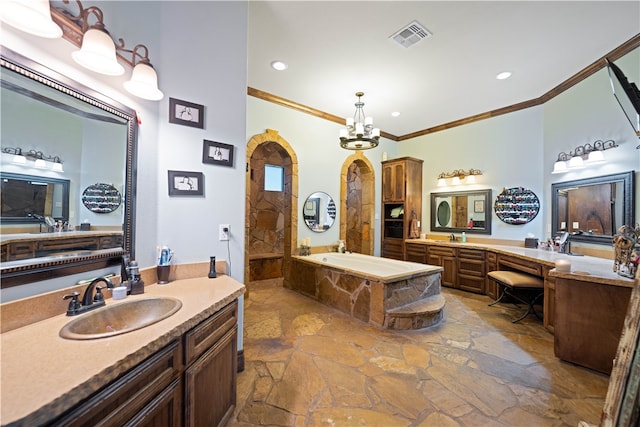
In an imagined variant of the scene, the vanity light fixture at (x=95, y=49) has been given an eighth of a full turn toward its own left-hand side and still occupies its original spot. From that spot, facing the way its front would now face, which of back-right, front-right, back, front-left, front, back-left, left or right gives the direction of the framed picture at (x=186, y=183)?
front-left

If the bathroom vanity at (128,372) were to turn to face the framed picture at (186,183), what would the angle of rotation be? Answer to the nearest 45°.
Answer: approximately 135° to its left

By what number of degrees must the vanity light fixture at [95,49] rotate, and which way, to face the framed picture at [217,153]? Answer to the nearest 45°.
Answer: approximately 90° to its left

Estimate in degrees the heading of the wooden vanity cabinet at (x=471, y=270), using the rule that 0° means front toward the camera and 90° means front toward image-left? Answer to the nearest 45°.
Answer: approximately 45°

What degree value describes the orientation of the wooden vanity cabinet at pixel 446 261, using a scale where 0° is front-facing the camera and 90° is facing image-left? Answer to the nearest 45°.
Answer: approximately 45°

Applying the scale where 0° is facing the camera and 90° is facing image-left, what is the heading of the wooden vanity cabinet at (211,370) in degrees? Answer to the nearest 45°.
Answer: approximately 315°

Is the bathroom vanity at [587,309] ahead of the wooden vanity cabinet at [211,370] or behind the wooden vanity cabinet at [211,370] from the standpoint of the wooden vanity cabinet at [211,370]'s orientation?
ahead
